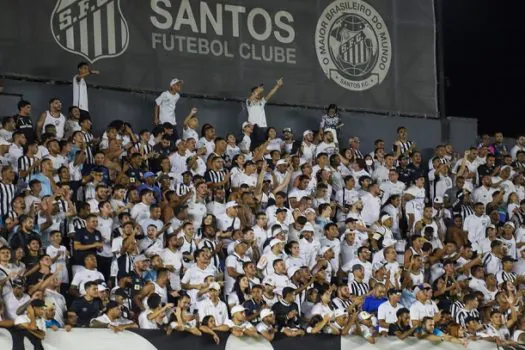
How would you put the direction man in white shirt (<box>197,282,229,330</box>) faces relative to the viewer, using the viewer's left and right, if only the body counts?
facing the viewer

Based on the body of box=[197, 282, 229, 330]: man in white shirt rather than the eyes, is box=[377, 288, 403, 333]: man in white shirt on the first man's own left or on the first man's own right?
on the first man's own left

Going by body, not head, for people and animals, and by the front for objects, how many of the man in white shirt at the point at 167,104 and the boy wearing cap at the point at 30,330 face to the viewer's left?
0

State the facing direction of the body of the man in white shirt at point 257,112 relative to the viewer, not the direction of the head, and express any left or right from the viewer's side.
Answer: facing the viewer and to the right of the viewer

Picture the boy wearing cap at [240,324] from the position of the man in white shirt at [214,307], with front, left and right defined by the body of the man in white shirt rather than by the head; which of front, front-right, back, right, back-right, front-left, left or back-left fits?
front-left
